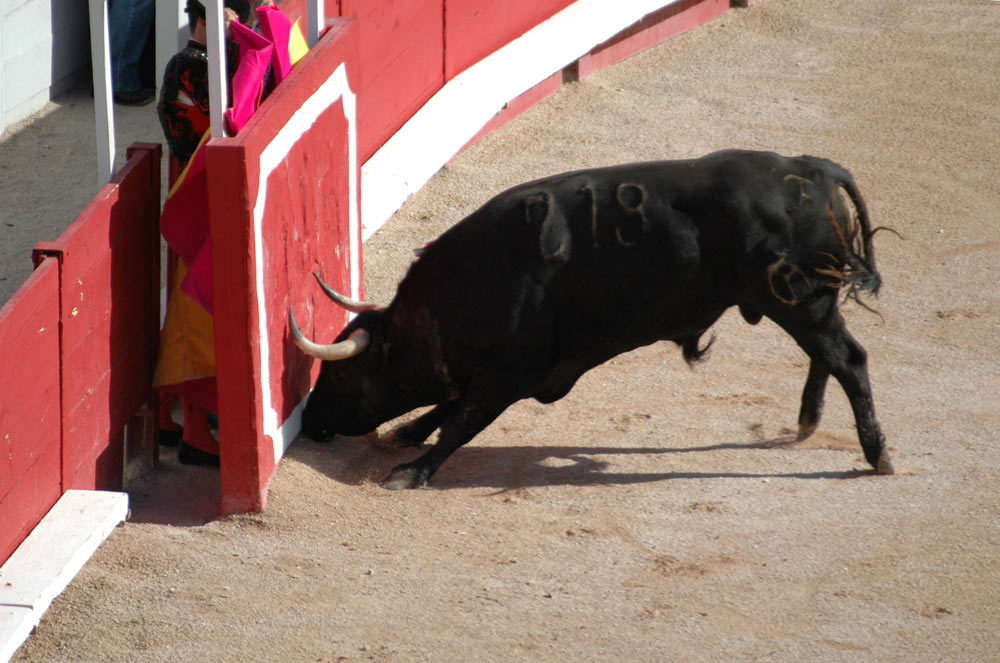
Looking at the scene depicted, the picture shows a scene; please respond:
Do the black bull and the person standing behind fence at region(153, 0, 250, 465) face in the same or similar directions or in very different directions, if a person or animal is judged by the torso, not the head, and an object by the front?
very different directions

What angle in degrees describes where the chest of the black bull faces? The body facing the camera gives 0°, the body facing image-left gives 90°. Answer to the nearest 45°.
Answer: approximately 90°

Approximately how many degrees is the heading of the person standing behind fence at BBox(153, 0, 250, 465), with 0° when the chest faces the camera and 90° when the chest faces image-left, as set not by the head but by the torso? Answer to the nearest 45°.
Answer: approximately 270°

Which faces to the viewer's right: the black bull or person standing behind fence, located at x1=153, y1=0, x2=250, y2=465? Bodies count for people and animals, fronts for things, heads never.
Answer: the person standing behind fence

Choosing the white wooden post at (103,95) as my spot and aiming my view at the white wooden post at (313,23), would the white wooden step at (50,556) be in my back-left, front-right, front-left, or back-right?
back-right

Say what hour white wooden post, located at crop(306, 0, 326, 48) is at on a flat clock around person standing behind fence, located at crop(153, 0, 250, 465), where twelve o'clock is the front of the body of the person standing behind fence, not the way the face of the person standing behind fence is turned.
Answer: The white wooden post is roughly at 10 o'clock from the person standing behind fence.

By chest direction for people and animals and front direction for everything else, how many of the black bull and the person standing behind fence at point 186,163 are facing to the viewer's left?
1
